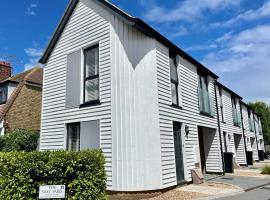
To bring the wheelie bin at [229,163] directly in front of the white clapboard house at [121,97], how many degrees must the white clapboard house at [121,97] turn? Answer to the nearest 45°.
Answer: approximately 90° to its left

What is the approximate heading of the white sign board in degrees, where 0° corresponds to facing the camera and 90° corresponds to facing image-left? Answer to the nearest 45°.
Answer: approximately 0°

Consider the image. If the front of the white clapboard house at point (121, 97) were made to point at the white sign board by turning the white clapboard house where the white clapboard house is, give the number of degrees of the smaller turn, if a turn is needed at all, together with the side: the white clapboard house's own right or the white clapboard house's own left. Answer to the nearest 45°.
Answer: approximately 45° to the white clapboard house's own right

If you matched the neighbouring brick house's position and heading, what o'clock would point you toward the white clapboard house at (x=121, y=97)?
The white clapboard house is roughly at 10 o'clock from the neighbouring brick house.

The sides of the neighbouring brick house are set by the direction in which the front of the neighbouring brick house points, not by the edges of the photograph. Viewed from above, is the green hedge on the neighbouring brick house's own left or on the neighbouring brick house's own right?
on the neighbouring brick house's own left

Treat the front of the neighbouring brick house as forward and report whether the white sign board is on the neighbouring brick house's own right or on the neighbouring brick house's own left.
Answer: on the neighbouring brick house's own left

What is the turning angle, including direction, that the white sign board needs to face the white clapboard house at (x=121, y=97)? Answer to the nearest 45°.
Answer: approximately 135° to its left

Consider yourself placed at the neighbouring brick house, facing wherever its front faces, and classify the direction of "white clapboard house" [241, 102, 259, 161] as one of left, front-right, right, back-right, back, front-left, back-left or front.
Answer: back-left

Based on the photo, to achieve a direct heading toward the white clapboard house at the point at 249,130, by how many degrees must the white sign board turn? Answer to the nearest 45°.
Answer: approximately 135° to its left

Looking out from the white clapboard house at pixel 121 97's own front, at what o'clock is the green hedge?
The green hedge is roughly at 2 o'clock from the white clapboard house.

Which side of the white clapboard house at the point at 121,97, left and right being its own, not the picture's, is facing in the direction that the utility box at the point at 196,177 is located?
front

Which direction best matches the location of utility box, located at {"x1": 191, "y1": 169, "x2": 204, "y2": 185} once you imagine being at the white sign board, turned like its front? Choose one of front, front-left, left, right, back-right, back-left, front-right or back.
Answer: back-left
